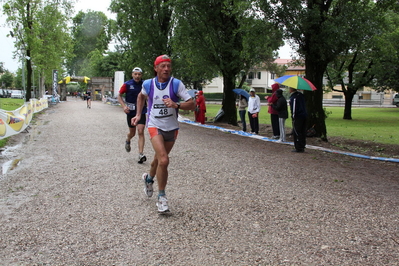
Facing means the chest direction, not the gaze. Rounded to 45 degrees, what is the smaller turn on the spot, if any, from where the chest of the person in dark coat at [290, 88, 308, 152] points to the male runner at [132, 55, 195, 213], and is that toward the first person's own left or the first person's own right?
approximately 90° to the first person's own left

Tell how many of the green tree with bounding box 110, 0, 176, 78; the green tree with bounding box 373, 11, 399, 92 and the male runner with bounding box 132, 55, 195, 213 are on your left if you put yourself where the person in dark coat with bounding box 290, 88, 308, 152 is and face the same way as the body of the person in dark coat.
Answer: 1

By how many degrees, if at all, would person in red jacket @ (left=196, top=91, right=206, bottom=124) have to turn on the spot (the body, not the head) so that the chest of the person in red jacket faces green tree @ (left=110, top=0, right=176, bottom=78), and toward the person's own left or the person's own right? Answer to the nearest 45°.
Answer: approximately 90° to the person's own right

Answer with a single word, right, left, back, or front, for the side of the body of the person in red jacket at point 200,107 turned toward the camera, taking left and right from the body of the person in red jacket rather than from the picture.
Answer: left

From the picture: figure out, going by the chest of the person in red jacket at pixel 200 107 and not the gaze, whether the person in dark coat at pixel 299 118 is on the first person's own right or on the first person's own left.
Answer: on the first person's own left

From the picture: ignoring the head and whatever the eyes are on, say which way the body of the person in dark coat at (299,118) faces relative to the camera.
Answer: to the viewer's left

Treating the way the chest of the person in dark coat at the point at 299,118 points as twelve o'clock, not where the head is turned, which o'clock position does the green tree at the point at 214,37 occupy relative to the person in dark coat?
The green tree is roughly at 2 o'clock from the person in dark coat.

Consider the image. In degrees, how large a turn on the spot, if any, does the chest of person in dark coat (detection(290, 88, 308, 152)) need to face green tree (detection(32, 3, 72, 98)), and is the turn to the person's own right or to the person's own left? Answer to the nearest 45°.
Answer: approximately 45° to the person's own right
